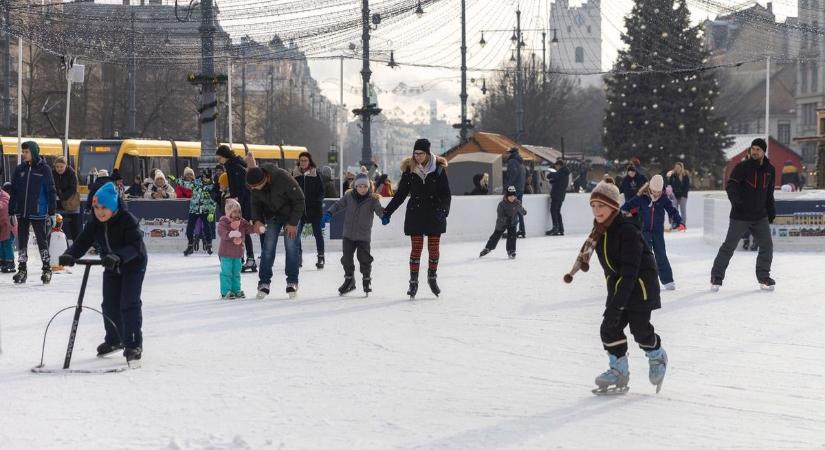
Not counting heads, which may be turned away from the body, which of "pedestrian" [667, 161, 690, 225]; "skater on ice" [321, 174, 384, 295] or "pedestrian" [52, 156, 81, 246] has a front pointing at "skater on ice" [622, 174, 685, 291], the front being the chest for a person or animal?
"pedestrian" [667, 161, 690, 225]

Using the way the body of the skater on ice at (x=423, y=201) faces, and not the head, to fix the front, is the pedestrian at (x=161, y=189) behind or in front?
behind

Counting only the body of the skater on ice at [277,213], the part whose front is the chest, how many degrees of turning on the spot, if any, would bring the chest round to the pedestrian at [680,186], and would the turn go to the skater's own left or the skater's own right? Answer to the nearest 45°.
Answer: approximately 180°

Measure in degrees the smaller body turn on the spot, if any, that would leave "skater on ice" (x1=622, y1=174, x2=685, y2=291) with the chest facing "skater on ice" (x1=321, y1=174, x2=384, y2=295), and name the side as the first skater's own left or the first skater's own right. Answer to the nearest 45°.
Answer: approximately 90° to the first skater's own right

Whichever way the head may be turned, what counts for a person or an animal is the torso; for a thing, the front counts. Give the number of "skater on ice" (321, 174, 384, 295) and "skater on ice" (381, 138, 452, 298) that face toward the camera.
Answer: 2
